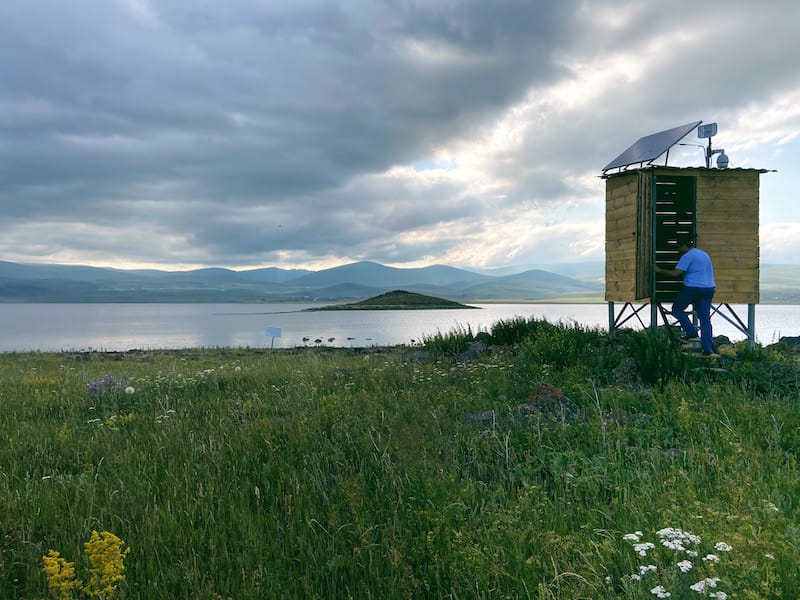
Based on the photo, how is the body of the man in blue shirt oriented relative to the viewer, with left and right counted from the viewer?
facing away from the viewer and to the left of the viewer

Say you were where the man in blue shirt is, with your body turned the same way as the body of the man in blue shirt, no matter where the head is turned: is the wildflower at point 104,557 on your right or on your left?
on your left
